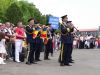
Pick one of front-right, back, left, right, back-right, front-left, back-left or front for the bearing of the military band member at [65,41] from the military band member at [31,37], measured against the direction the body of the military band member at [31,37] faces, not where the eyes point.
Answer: front-left

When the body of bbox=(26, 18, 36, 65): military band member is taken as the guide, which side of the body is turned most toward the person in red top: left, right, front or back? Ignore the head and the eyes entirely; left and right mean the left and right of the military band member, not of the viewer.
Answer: back

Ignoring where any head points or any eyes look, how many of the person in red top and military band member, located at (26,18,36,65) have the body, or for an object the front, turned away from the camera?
0

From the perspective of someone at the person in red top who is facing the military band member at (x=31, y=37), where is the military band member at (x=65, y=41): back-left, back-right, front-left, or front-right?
front-left

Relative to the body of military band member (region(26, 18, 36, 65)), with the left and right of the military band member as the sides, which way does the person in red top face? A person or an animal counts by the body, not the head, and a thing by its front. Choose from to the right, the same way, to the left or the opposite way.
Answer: the same way

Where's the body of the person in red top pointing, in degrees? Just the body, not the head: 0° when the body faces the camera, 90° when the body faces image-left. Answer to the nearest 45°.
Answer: approximately 315°
